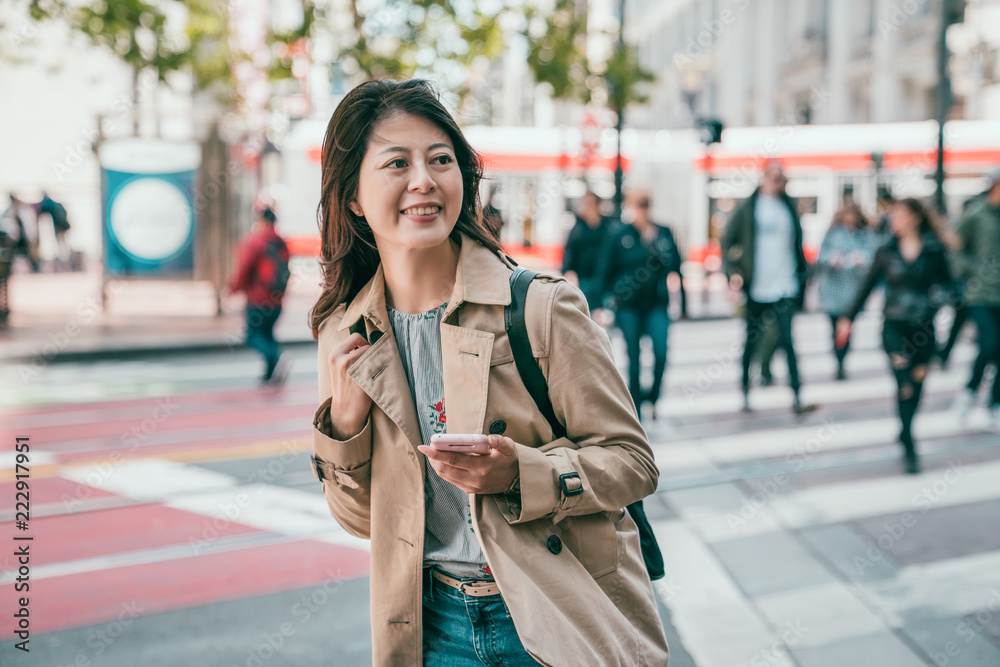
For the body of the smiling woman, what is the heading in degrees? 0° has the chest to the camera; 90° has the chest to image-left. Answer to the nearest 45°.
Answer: approximately 0°

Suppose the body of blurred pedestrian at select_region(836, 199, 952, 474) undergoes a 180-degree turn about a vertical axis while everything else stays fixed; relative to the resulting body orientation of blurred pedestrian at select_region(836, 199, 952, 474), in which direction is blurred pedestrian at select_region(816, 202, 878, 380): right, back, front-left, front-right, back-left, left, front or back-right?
front

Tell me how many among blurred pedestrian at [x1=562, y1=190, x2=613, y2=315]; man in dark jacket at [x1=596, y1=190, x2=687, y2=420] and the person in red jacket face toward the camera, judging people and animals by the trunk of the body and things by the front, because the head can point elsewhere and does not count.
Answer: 2

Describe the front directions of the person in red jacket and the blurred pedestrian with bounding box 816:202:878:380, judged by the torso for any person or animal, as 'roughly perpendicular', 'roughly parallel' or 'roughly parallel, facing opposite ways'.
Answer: roughly perpendicular

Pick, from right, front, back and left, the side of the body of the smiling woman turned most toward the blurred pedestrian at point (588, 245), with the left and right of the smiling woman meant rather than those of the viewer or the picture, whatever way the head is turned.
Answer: back
